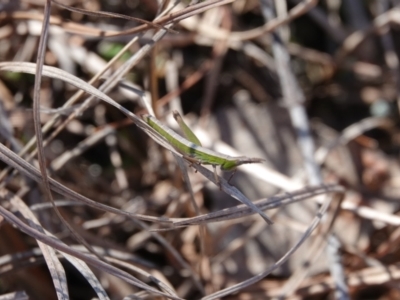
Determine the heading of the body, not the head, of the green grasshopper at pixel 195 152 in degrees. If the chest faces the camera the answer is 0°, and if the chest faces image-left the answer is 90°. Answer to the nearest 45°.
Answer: approximately 270°
